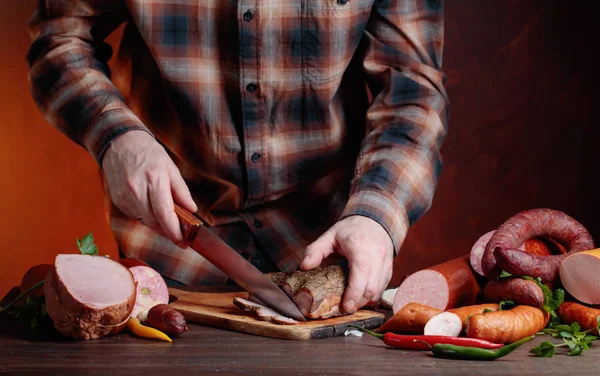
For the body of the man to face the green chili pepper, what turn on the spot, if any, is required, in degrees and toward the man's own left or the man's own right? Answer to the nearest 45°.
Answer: approximately 45° to the man's own left

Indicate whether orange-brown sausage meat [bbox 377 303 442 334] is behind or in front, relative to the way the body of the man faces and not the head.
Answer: in front

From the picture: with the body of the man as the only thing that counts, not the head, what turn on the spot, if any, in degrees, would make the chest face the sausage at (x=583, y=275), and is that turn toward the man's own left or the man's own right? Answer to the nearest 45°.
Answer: approximately 45° to the man's own left

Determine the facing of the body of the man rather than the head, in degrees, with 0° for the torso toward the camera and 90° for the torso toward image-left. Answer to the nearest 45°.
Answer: approximately 0°

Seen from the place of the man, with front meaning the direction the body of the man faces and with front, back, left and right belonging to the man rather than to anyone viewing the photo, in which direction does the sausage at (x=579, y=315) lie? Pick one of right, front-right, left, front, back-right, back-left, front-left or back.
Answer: front-left

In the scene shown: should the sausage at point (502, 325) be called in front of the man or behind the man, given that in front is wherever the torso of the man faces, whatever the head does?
in front

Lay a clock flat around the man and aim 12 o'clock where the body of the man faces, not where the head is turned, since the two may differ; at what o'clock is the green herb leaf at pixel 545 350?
The green herb leaf is roughly at 11 o'clock from the man.

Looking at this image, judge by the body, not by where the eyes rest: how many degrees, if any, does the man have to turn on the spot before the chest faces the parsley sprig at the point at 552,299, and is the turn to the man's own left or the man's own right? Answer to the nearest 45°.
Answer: approximately 45° to the man's own left

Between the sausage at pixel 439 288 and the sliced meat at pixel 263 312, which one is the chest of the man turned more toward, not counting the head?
the sliced meat

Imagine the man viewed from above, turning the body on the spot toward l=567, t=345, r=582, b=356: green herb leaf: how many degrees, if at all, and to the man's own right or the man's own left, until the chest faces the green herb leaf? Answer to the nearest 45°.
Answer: approximately 45° to the man's own left
